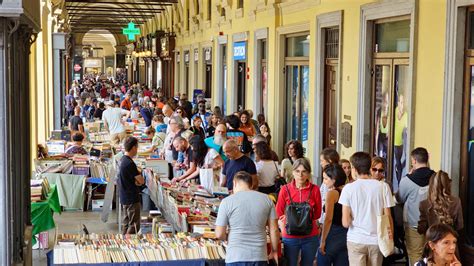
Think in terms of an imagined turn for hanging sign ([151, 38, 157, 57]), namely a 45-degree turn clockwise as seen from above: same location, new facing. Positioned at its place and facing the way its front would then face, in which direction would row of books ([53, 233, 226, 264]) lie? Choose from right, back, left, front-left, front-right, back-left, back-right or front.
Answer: front-left

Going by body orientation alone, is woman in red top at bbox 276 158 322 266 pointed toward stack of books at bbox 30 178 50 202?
no

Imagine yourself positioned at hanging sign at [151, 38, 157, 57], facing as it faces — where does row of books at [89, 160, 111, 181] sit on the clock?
The row of books is roughly at 12 o'clock from the hanging sign.

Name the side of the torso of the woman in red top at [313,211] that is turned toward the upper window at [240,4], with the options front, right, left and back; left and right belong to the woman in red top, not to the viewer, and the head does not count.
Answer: back

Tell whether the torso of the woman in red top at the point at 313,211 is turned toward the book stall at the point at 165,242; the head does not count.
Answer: no

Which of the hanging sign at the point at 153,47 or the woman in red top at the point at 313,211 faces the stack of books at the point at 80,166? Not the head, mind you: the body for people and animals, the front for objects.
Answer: the hanging sign

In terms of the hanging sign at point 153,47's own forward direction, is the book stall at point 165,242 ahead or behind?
ahead

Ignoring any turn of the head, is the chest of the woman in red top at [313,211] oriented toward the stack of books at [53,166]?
no

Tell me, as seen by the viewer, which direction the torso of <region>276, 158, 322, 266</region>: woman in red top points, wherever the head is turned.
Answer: toward the camera

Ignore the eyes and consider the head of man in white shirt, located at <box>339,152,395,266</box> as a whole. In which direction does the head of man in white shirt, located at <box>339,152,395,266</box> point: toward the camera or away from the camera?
away from the camera

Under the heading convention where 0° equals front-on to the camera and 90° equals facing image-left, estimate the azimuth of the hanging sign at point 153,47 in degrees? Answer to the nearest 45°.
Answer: approximately 0°

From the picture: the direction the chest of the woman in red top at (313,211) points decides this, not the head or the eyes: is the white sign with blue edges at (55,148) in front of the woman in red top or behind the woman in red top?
behind

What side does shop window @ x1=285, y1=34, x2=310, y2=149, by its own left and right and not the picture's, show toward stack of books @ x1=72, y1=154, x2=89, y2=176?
front

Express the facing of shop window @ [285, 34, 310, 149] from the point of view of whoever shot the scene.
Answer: facing the viewer and to the left of the viewer

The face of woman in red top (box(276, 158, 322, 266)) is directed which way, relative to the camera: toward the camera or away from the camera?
toward the camera

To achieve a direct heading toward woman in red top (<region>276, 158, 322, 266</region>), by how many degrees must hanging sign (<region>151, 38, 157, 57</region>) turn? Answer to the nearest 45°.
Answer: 0° — it already faces them

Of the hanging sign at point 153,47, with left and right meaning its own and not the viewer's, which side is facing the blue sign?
front
